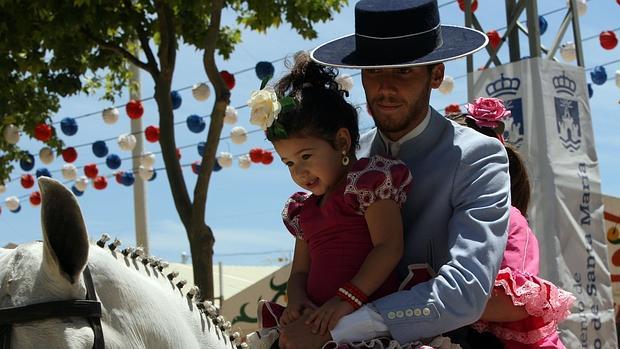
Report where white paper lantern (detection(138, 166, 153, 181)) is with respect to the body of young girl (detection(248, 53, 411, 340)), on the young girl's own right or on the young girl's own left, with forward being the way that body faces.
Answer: on the young girl's own right

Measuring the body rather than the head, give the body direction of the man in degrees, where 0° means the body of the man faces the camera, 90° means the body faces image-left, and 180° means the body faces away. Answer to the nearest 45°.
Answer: approximately 45°

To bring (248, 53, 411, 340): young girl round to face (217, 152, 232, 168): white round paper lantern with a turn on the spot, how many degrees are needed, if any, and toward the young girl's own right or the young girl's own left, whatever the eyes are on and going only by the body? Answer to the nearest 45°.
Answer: approximately 135° to the young girl's own right

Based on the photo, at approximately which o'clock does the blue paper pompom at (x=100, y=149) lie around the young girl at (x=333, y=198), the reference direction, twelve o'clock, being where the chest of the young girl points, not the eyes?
The blue paper pompom is roughly at 4 o'clock from the young girl.

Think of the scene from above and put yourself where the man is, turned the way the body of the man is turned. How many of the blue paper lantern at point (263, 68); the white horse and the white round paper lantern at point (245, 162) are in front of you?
1

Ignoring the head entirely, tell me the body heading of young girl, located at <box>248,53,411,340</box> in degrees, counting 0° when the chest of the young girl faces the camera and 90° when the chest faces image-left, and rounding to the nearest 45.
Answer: approximately 45°

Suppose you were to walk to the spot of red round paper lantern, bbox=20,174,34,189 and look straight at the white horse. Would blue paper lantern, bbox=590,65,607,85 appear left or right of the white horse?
left
